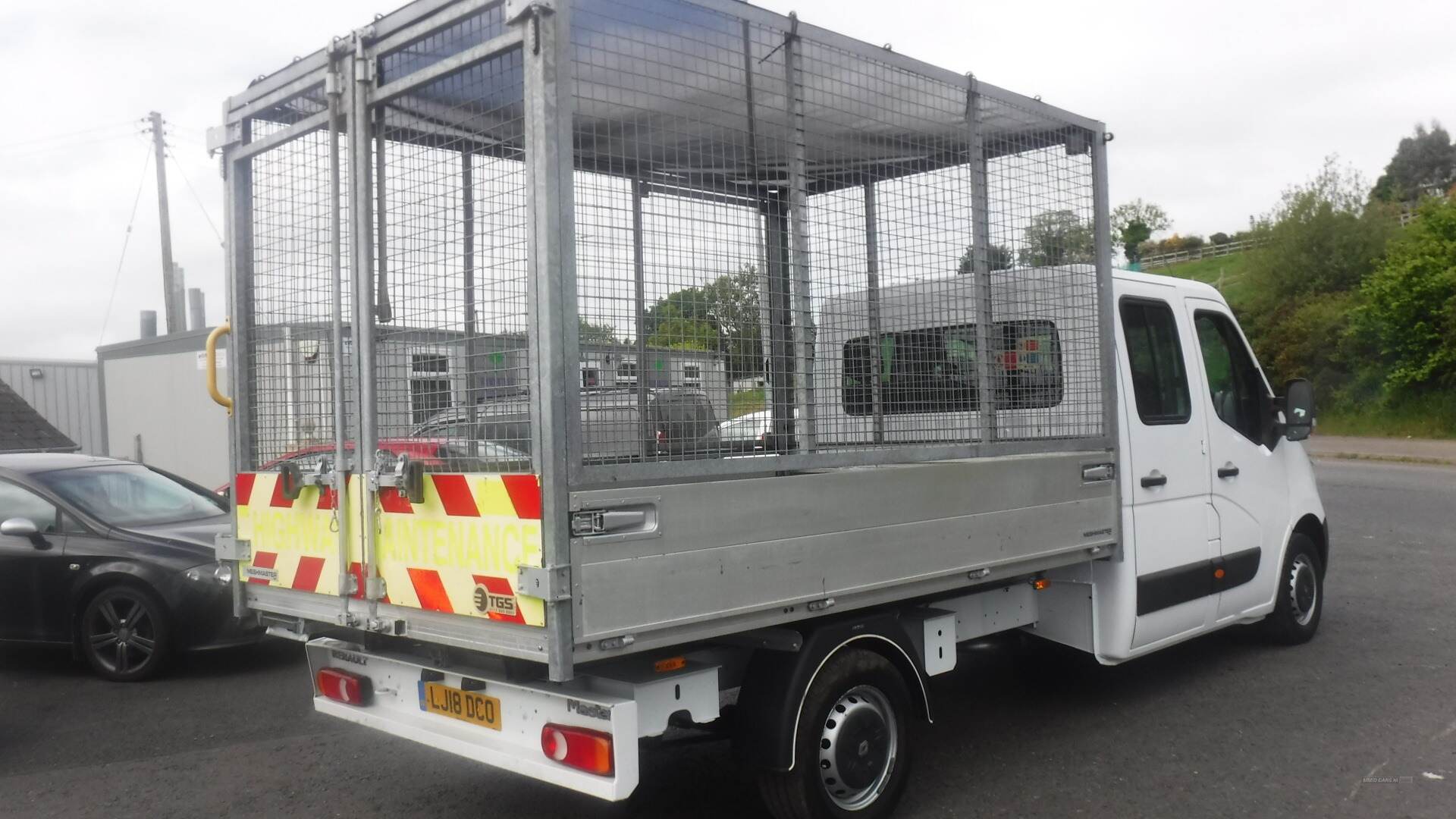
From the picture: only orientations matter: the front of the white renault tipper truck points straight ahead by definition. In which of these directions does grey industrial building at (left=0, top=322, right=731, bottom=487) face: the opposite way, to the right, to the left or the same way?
to the right

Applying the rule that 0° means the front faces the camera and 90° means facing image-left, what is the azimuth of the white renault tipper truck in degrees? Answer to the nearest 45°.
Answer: approximately 225°

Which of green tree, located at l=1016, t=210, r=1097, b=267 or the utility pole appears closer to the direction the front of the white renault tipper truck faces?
the green tree

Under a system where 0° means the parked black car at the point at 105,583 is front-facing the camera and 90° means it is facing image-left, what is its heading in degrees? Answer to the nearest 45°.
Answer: approximately 315°

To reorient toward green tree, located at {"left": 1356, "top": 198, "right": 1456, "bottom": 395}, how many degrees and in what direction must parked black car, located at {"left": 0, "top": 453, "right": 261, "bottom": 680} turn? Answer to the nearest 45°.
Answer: approximately 45° to its left

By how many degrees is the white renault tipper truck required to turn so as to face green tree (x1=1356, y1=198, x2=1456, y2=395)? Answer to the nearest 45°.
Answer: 0° — it already faces it

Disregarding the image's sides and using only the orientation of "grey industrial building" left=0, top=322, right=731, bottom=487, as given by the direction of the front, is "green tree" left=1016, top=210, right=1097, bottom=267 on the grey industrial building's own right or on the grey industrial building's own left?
on the grey industrial building's own left

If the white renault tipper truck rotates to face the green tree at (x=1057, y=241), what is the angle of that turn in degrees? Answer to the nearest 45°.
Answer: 0° — it already faces it

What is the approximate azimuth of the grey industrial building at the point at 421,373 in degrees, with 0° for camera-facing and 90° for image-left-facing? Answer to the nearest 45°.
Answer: approximately 315°

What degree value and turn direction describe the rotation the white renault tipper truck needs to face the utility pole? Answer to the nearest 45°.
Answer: approximately 90° to its left
